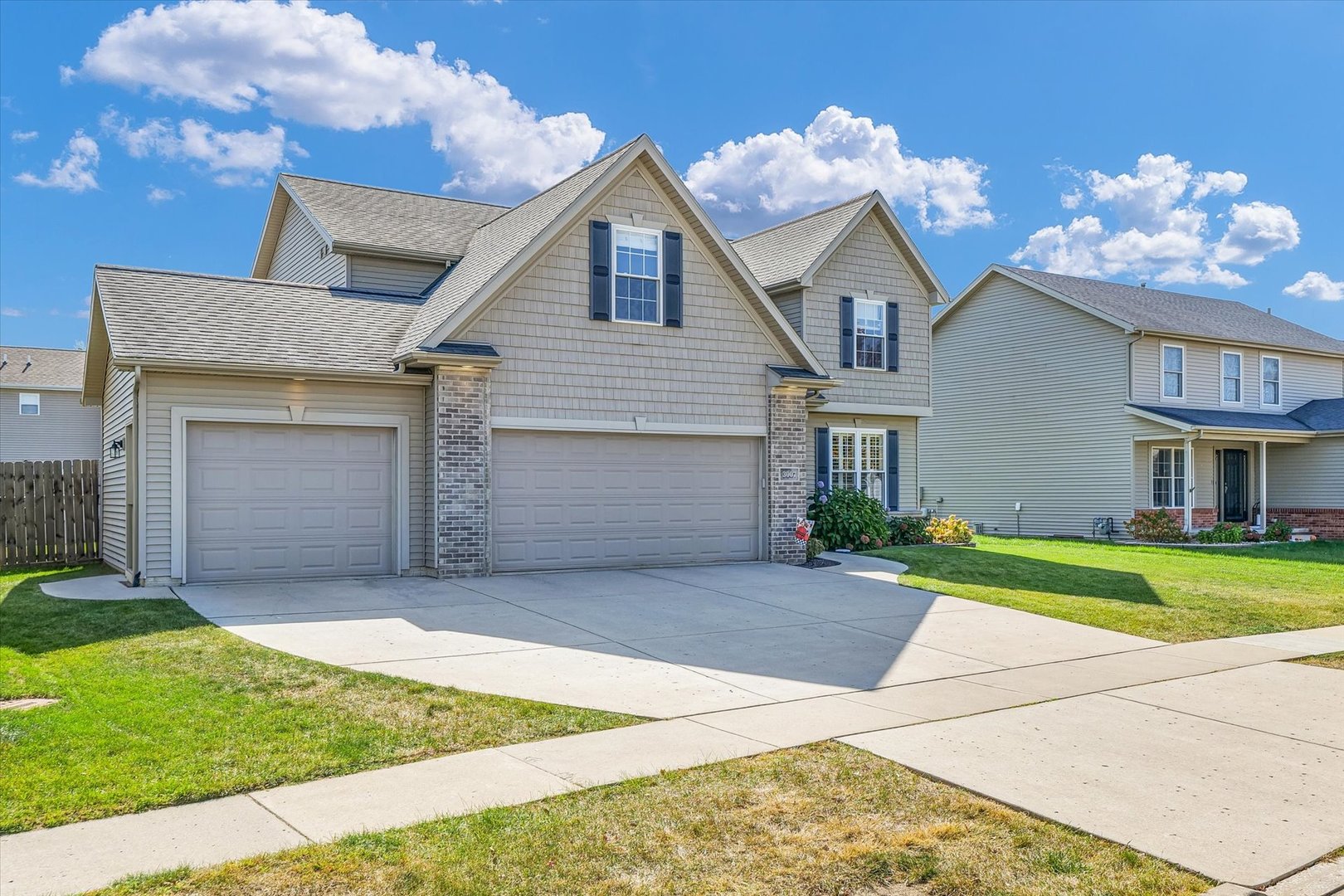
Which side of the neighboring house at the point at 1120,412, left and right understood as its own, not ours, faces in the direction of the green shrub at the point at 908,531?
right

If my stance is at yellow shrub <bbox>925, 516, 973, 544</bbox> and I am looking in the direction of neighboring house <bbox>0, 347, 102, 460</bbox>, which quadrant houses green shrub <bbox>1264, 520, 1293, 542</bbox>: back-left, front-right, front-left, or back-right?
back-right

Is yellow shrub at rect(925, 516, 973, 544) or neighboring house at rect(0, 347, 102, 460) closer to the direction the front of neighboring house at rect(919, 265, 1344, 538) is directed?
the yellow shrub

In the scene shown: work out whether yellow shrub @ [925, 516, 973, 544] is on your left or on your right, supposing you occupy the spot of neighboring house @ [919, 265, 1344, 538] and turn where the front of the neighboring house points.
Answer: on your right

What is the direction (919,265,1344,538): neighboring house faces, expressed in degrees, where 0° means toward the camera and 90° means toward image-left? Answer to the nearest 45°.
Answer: approximately 315°

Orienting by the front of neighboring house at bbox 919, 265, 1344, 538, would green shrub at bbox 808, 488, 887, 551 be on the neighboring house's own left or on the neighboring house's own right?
on the neighboring house's own right

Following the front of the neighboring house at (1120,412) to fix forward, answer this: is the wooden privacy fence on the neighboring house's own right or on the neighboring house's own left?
on the neighboring house's own right

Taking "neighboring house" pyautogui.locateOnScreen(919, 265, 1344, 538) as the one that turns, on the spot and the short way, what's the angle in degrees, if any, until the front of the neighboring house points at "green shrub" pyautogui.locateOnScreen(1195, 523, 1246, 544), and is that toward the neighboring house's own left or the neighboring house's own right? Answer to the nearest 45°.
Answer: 0° — it already faces it

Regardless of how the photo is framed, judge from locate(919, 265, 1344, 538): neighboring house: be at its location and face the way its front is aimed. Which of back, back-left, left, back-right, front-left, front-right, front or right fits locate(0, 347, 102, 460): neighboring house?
back-right

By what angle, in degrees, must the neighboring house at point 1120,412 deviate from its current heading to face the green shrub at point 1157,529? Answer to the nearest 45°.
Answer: approximately 45° to its right
